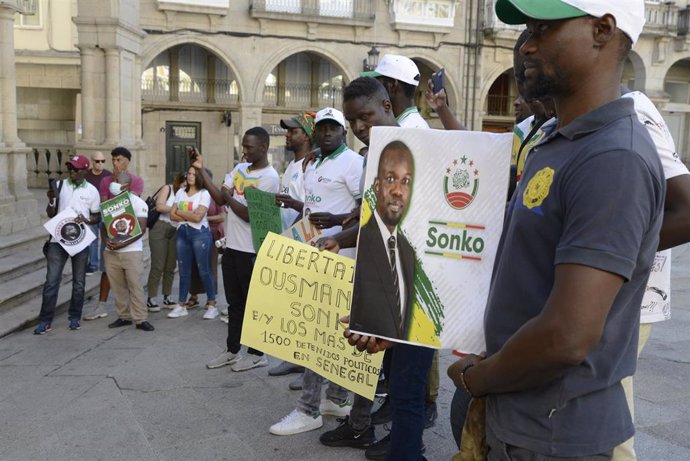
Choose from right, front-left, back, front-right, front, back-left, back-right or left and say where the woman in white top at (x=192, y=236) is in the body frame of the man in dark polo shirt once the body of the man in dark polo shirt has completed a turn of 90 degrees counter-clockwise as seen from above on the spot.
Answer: back-right

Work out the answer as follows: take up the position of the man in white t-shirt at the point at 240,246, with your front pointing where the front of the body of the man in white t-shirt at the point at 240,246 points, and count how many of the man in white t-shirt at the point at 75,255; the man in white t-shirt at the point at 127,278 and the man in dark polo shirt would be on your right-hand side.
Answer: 2

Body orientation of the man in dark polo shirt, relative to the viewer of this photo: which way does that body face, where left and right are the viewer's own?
facing to the left of the viewer

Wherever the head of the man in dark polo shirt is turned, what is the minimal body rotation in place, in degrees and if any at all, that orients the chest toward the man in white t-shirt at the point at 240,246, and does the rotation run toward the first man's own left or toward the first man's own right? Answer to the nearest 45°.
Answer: approximately 45° to the first man's own right

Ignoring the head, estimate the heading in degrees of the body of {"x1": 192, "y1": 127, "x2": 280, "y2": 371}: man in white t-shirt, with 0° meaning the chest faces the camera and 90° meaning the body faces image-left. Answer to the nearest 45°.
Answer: approximately 45°

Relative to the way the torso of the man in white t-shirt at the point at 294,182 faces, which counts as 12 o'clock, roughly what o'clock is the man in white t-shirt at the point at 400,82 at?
the man in white t-shirt at the point at 400,82 is roughly at 8 o'clock from the man in white t-shirt at the point at 294,182.

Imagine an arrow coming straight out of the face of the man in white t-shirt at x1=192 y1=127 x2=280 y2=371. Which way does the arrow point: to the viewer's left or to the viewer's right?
to the viewer's left

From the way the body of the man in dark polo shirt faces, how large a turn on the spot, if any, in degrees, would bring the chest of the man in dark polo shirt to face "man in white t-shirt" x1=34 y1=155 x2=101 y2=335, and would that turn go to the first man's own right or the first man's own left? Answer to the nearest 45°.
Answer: approximately 45° to the first man's own right

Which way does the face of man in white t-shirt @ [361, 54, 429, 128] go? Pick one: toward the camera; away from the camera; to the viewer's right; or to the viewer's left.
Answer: to the viewer's left

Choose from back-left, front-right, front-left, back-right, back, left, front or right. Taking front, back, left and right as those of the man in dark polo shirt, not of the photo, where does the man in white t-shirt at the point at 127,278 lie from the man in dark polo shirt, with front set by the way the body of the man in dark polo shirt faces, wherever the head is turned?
front-right

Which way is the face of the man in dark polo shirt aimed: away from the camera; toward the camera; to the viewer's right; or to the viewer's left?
to the viewer's left
